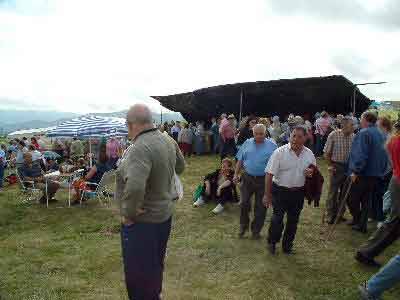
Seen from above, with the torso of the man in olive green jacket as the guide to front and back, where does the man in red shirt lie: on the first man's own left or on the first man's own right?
on the first man's own right

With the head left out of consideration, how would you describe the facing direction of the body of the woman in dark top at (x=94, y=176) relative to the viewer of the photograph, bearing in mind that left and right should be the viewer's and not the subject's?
facing to the left of the viewer

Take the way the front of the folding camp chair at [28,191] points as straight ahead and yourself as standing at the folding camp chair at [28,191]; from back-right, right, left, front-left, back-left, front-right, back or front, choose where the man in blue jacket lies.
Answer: front-right

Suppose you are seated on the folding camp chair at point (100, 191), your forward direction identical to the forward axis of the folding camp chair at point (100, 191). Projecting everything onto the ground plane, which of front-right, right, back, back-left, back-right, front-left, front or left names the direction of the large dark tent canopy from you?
back-right

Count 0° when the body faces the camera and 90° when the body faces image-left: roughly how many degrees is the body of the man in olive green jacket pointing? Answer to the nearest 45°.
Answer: approximately 135°

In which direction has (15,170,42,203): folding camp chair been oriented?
to the viewer's right

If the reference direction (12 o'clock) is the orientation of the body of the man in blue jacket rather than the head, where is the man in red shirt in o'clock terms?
The man in red shirt is roughly at 7 o'clock from the man in blue jacket.

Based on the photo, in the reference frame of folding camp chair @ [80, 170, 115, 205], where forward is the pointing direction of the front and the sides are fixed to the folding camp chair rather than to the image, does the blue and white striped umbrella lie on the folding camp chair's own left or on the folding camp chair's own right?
on the folding camp chair's own right

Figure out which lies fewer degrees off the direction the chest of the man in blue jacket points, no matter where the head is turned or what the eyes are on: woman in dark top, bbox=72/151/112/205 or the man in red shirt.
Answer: the woman in dark top

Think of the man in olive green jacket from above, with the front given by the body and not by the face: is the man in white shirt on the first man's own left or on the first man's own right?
on the first man's own right

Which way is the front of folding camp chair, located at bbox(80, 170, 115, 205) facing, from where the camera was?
facing to the left of the viewer
